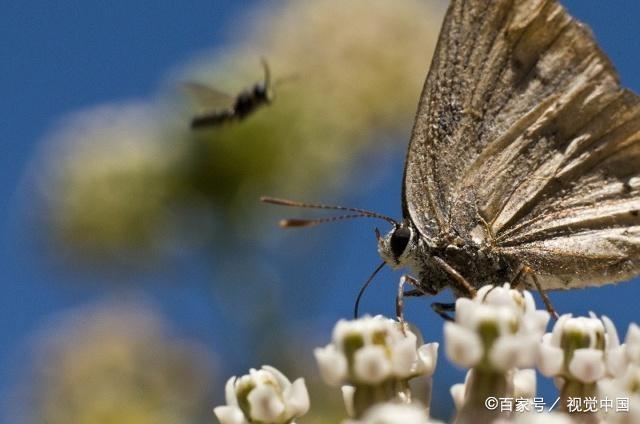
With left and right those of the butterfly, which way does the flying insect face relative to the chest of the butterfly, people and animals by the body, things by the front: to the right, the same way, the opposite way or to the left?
the opposite way

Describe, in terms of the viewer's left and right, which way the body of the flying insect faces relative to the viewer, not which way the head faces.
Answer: facing to the right of the viewer

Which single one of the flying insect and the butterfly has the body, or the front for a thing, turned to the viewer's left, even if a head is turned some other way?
the butterfly

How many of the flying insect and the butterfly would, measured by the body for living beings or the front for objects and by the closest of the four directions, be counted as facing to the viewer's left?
1

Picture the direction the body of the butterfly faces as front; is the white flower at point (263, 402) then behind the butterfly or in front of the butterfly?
in front

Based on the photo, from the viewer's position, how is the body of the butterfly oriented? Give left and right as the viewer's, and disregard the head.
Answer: facing to the left of the viewer
